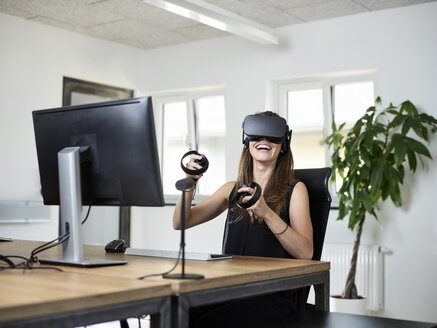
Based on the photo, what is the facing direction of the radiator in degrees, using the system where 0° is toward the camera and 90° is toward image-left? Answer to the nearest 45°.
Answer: approximately 45°

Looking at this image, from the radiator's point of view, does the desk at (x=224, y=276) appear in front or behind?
in front

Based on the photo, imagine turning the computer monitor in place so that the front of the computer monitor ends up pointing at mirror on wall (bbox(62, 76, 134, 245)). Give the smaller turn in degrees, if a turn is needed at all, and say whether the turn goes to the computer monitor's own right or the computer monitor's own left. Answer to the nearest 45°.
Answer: approximately 45° to the computer monitor's own left

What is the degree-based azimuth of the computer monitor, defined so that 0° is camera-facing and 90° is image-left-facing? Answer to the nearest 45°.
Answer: approximately 225°

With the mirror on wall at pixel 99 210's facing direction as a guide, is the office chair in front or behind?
in front
